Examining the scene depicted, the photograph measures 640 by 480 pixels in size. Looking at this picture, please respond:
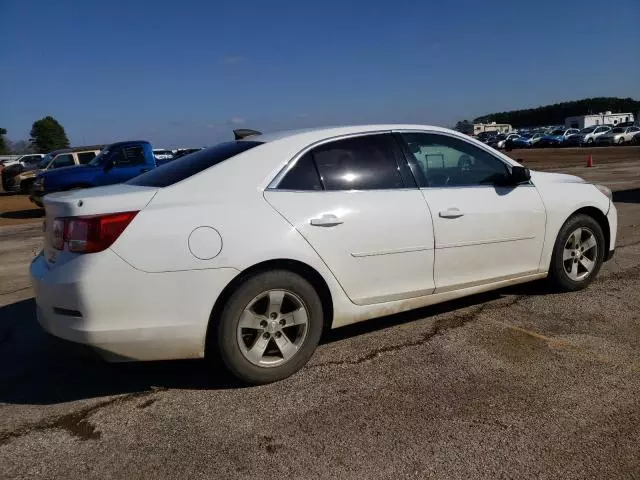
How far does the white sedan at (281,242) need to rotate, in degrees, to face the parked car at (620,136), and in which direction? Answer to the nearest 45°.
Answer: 0° — it already faces it

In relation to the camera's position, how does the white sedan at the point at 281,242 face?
facing away from the viewer and to the right of the viewer

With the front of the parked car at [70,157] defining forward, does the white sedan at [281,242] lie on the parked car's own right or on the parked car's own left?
on the parked car's own left

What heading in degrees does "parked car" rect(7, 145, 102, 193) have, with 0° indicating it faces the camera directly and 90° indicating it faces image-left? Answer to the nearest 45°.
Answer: approximately 45°

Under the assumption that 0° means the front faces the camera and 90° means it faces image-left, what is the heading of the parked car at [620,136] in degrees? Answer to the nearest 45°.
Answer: approximately 45°

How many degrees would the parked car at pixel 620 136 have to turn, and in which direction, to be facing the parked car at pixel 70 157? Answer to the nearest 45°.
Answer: approximately 45° to its left

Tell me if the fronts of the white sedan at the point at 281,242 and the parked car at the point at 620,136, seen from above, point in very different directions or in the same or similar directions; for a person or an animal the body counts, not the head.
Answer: very different directions

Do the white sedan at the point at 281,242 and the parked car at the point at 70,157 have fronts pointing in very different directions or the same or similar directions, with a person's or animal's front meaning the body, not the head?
very different directions
